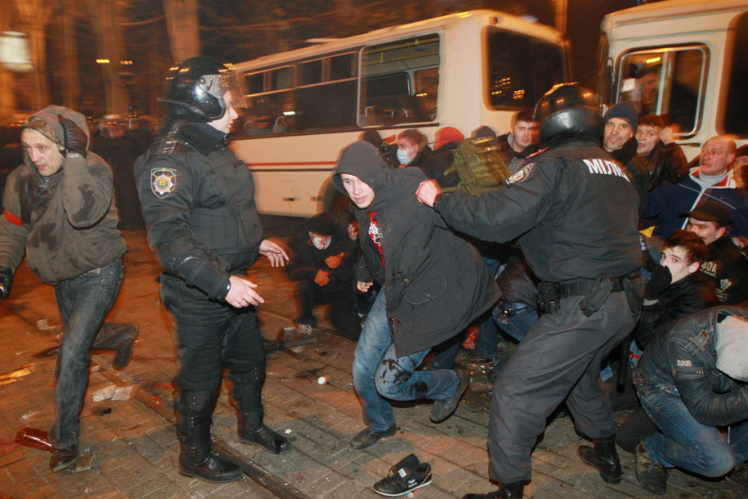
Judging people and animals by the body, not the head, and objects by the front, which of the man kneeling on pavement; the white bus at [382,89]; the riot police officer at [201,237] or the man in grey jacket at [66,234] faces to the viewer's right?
the riot police officer

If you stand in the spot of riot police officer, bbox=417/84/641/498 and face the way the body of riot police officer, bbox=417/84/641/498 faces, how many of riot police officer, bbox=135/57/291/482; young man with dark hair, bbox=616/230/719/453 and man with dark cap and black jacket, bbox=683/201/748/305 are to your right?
2

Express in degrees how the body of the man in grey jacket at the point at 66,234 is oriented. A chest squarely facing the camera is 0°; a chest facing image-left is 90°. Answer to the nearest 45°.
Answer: approximately 45°

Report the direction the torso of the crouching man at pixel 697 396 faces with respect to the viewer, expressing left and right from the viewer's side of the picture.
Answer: facing to the right of the viewer

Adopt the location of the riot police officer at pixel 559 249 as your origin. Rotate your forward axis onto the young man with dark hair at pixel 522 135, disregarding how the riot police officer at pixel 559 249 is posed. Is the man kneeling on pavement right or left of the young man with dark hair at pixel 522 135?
left

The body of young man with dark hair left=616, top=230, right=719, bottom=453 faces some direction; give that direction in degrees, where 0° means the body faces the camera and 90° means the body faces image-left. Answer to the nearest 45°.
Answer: approximately 45°

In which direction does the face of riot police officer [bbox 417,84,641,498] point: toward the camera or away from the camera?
away from the camera

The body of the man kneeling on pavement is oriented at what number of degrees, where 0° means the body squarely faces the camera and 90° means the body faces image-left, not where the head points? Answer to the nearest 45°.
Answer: approximately 0°

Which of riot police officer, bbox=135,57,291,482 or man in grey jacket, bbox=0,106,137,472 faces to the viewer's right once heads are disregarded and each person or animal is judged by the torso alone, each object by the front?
the riot police officer

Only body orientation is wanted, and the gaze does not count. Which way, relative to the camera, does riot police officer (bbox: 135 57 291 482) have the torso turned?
to the viewer's right
